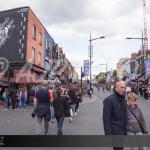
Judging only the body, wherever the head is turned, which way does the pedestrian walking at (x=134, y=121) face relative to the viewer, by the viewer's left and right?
facing the viewer and to the left of the viewer

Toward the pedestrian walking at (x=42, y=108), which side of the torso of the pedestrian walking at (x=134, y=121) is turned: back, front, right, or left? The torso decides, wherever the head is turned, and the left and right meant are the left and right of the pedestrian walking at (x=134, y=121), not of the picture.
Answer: right

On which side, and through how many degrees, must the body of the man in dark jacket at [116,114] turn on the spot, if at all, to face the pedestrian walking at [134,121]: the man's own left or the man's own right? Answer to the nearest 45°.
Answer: approximately 90° to the man's own left

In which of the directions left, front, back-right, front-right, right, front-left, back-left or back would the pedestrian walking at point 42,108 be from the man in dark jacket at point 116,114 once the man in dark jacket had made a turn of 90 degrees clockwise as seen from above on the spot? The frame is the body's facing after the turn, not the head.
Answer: right

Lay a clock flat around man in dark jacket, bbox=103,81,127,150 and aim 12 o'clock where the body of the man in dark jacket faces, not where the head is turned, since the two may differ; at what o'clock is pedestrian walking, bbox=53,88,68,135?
The pedestrian walking is roughly at 6 o'clock from the man in dark jacket.

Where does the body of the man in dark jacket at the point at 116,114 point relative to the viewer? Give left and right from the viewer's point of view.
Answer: facing the viewer and to the right of the viewer
